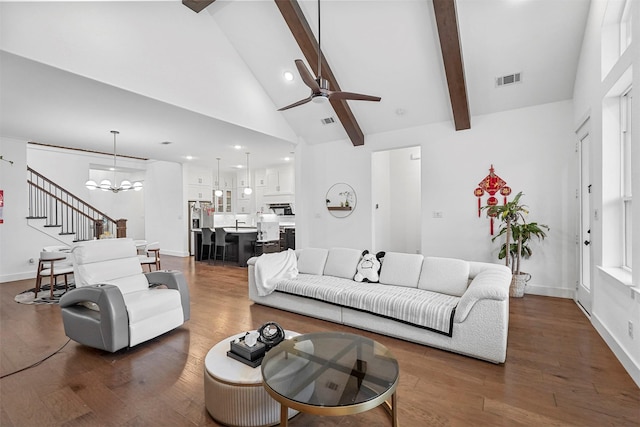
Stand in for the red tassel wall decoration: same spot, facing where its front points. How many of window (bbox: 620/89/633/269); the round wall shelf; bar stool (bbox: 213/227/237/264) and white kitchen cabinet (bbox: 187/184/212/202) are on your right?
3

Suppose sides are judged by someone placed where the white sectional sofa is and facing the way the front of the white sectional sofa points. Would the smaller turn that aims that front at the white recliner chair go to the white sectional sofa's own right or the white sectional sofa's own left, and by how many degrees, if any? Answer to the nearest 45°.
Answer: approximately 45° to the white sectional sofa's own right

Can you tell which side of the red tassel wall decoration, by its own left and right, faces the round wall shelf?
right

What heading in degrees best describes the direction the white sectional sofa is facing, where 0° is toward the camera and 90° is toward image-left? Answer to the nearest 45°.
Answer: approximately 45°

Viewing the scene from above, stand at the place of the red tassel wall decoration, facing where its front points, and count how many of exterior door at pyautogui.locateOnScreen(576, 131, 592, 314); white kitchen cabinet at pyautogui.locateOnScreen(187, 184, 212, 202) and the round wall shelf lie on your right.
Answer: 2

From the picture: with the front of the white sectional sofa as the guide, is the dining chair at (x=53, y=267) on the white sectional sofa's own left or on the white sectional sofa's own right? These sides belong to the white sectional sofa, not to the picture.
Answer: on the white sectional sofa's own right
